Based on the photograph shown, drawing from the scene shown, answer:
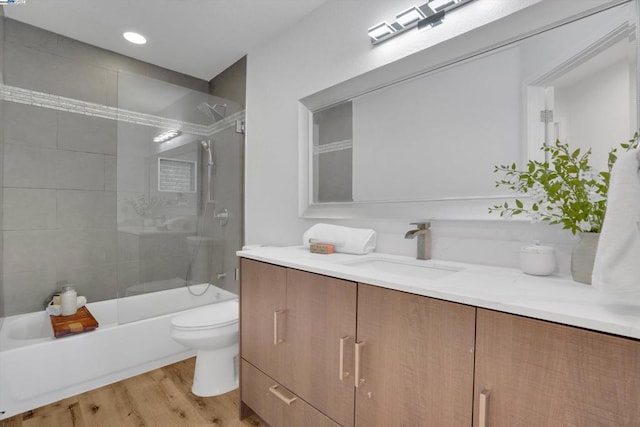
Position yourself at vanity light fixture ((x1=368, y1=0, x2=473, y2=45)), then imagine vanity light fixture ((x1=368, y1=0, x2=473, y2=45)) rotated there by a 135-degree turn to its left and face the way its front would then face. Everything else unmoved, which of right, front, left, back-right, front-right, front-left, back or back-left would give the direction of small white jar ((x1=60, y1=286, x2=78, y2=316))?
back

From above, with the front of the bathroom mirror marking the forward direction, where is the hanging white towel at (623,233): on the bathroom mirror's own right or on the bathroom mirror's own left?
on the bathroom mirror's own left

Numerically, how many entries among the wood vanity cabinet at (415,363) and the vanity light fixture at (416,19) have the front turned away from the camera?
0

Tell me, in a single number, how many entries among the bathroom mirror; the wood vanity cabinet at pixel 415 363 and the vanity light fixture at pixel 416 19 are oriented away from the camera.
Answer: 0

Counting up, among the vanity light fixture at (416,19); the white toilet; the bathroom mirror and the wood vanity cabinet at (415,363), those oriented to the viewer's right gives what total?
0

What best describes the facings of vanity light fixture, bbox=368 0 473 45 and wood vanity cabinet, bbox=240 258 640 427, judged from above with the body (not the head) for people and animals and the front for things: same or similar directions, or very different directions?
same or similar directions

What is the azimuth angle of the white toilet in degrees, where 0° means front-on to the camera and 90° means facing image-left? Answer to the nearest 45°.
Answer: approximately 45°

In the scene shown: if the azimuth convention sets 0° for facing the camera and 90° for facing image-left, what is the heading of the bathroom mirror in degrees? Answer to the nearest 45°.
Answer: approximately 45°

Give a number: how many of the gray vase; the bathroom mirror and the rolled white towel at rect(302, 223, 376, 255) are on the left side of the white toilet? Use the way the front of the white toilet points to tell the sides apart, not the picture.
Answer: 3

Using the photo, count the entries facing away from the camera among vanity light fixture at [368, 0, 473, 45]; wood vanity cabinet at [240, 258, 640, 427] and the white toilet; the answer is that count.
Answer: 0

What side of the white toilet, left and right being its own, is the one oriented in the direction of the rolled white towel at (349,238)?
left

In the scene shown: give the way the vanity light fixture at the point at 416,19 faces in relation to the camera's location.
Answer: facing the viewer and to the left of the viewer

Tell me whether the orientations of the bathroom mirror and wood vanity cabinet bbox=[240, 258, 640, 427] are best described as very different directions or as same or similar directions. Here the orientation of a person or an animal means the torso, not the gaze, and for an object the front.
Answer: same or similar directions
